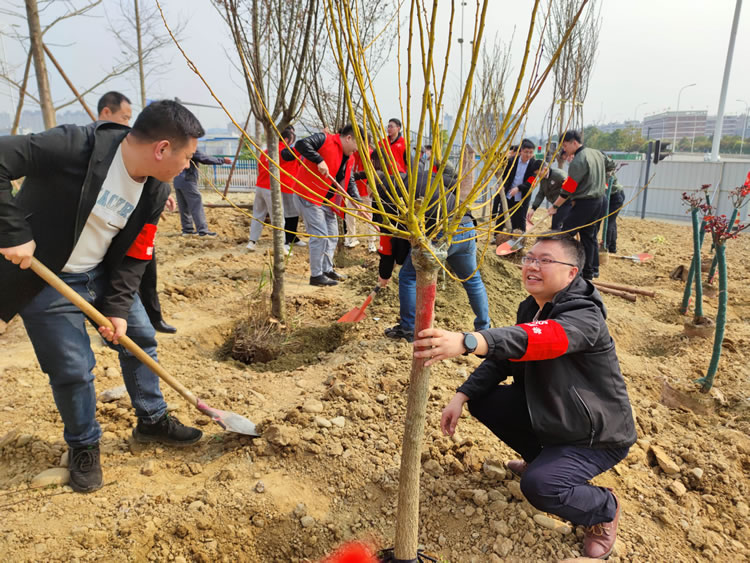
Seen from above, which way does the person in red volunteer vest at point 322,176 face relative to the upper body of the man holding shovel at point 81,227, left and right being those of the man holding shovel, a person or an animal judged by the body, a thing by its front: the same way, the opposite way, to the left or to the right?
the same way

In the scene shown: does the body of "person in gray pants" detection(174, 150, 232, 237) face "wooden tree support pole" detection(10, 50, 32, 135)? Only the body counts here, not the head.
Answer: no

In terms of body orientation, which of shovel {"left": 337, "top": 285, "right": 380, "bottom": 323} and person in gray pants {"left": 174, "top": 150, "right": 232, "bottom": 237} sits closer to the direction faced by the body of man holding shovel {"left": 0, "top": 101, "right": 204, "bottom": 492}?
the shovel

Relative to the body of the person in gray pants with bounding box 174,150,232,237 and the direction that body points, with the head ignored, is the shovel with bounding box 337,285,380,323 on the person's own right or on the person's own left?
on the person's own right

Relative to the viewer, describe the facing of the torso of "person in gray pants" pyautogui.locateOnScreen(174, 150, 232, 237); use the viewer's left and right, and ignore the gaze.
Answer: facing to the right of the viewer

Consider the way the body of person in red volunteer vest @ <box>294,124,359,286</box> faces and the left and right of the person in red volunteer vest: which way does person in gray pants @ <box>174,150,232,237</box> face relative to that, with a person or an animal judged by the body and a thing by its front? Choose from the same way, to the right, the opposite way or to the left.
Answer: the same way

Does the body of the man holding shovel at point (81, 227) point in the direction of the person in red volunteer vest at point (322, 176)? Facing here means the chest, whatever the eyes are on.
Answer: no

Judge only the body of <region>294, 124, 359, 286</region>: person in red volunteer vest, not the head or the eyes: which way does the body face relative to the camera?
to the viewer's right

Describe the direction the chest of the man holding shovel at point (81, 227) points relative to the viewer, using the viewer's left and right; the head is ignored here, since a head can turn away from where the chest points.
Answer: facing the viewer and to the right of the viewer

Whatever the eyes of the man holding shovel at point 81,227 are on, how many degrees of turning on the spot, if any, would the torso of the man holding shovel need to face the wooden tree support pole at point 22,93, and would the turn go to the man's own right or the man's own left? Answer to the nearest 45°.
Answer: approximately 135° to the man's own left

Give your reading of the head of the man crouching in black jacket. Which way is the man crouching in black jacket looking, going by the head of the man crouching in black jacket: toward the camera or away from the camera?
toward the camera

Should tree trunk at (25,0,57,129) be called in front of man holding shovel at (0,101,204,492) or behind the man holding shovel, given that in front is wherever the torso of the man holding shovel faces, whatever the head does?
behind

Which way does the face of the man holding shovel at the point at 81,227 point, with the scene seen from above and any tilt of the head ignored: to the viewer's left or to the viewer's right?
to the viewer's right

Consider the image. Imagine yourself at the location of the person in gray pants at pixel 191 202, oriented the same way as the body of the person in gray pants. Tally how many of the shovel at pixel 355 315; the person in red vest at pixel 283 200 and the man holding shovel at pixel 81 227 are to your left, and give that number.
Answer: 0

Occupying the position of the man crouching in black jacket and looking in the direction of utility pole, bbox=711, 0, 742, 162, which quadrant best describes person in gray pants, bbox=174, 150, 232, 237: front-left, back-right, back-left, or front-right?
front-left
